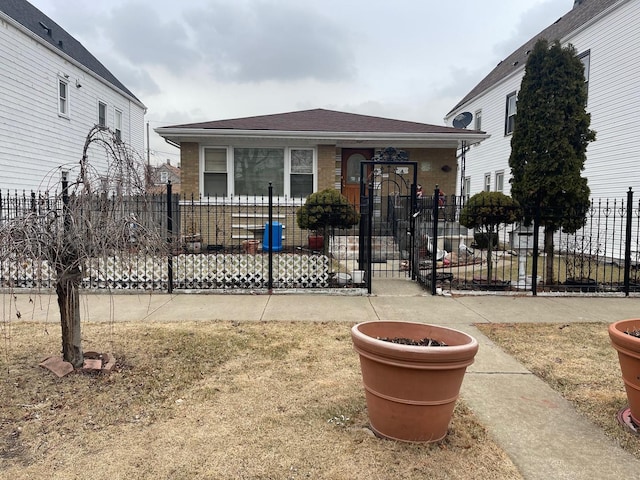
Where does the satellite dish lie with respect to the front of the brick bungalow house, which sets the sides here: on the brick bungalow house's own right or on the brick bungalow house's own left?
on the brick bungalow house's own left

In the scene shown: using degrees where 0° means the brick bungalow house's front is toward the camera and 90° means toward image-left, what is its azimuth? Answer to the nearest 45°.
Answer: approximately 0°

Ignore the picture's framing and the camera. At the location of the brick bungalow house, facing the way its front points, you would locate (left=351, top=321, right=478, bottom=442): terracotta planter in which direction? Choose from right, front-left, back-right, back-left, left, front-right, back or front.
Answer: front

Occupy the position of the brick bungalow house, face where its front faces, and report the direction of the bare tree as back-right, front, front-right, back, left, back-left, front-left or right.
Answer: front

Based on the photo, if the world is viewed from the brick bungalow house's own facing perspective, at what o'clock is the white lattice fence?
The white lattice fence is roughly at 12 o'clock from the brick bungalow house.

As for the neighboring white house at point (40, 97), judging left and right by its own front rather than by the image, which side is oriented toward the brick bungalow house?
left

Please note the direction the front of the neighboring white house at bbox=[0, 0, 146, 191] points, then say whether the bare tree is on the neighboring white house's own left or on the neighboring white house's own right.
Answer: on the neighboring white house's own left

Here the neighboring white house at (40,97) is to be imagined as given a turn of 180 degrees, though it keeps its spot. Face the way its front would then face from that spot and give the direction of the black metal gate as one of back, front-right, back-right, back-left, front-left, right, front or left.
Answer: right

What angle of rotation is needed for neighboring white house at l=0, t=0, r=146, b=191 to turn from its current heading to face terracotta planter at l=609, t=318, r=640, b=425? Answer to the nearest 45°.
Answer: approximately 45° to its left

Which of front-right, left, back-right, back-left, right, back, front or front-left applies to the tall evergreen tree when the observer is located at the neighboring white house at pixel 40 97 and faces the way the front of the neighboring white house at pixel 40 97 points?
left

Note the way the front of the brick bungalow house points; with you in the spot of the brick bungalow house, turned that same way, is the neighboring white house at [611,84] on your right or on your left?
on your left

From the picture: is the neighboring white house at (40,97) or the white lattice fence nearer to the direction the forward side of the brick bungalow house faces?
the white lattice fence

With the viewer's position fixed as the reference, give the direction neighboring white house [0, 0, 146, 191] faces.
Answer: facing the viewer and to the left of the viewer

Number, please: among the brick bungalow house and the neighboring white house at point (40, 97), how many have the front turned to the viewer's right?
0

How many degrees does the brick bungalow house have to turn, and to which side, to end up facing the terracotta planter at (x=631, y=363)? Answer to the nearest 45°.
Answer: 0° — it already faces it
